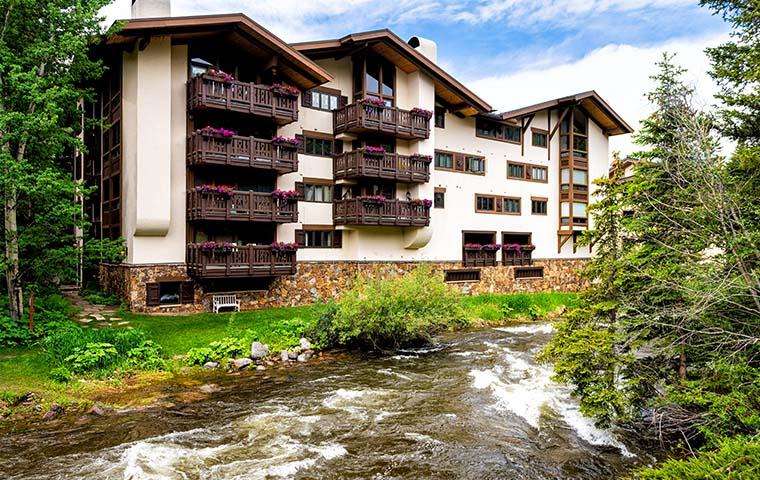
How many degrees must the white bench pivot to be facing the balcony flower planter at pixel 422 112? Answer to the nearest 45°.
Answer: approximately 90° to its left

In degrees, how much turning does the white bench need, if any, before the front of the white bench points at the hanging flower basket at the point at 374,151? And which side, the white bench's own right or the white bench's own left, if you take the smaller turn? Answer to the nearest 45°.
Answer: approximately 90° to the white bench's own left

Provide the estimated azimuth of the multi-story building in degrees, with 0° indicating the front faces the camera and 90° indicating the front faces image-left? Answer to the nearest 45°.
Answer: approximately 315°

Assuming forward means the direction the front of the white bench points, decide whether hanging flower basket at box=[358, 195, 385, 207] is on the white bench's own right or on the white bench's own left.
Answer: on the white bench's own left

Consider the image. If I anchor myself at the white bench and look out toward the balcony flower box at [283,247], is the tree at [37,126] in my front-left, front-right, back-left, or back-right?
back-right

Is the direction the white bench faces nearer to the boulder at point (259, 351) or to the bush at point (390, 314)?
the boulder

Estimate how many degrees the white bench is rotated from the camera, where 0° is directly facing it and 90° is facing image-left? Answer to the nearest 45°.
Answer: approximately 0°
